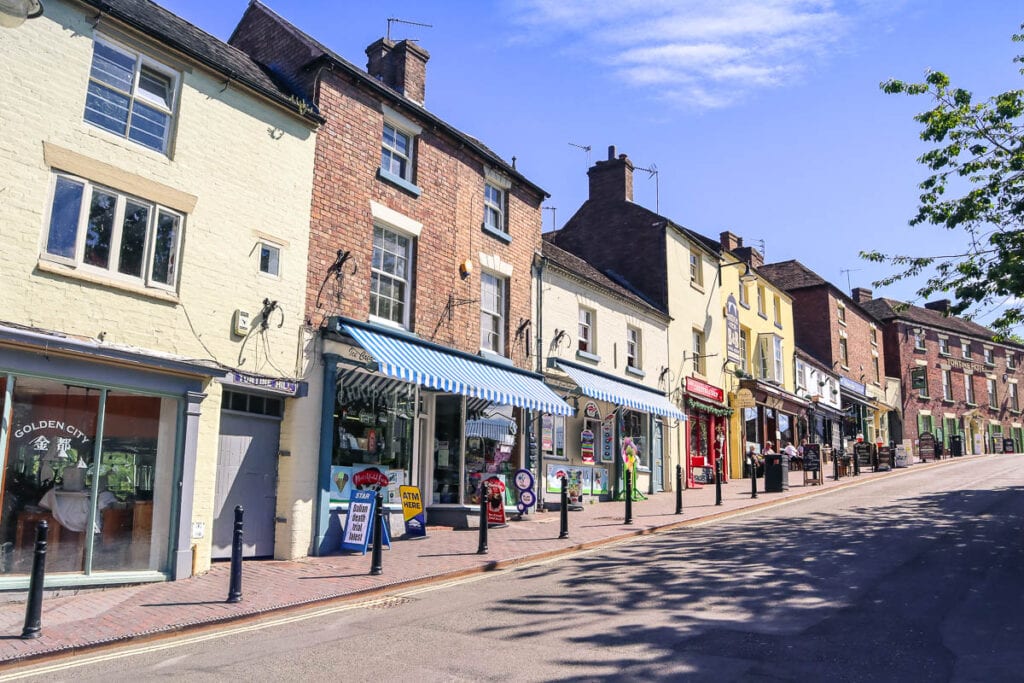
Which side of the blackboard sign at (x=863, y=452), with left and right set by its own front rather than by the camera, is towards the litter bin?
front

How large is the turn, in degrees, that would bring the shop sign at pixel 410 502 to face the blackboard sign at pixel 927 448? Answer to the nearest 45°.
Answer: approximately 135° to its left

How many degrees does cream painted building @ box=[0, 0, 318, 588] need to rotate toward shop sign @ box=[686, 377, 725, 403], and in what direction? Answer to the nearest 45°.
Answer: approximately 90° to its left

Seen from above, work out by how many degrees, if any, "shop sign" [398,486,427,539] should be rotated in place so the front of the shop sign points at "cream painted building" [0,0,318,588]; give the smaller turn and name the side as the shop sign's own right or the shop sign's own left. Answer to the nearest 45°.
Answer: approximately 45° to the shop sign's own right

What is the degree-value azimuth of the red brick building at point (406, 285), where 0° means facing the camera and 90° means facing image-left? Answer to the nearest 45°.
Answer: approximately 315°

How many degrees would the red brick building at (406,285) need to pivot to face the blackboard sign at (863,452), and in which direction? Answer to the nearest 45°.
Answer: approximately 90° to its left

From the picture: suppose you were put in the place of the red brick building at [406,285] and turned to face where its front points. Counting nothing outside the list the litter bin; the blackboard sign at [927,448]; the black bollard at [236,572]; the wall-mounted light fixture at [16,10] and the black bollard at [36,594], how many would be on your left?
2

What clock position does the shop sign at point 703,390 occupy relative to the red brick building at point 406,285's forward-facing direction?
The shop sign is roughly at 9 o'clock from the red brick building.
